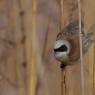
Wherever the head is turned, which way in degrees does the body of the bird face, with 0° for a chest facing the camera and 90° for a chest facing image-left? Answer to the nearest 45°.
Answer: approximately 90°
